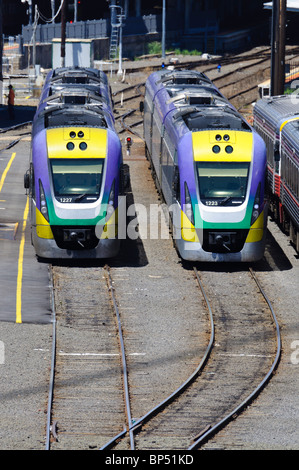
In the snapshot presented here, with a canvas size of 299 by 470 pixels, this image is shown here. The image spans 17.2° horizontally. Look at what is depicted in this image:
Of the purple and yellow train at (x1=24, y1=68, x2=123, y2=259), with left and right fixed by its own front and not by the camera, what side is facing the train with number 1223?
left

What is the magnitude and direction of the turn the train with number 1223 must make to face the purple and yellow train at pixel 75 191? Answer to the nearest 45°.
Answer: approximately 90° to its right

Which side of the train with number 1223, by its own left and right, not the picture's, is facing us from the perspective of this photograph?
front

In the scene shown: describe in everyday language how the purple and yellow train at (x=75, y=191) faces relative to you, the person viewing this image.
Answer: facing the viewer

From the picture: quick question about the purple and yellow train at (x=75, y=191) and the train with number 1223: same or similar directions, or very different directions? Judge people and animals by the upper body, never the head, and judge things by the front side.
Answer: same or similar directions

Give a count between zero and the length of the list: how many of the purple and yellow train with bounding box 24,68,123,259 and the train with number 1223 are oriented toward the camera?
2
